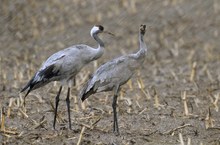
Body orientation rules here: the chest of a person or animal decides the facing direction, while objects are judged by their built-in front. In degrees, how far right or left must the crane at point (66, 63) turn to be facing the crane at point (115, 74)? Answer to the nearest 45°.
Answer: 0° — it already faces it

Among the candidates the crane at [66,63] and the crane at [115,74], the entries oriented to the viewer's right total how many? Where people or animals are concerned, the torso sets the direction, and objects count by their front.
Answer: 2

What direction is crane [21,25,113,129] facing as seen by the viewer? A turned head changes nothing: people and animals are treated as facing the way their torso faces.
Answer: to the viewer's right

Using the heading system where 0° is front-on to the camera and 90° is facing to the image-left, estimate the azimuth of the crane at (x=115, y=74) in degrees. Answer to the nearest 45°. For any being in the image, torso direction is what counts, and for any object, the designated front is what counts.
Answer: approximately 270°

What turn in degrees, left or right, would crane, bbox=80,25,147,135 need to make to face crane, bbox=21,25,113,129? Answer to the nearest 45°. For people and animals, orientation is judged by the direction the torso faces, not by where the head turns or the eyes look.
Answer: approximately 180°
